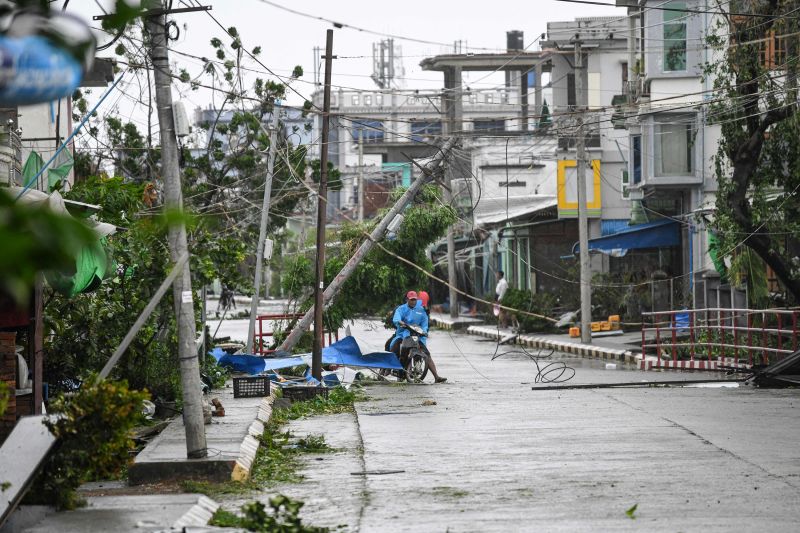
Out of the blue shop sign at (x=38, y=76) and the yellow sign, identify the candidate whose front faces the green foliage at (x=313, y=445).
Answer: the yellow sign

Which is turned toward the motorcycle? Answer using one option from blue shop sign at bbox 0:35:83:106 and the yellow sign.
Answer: the yellow sign

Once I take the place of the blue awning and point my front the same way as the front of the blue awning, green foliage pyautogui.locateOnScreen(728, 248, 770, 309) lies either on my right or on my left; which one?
on my left

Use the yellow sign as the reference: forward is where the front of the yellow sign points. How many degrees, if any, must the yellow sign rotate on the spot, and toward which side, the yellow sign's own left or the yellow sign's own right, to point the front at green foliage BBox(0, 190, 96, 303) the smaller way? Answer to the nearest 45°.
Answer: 0° — it already faces it

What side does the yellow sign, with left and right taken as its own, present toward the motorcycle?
front

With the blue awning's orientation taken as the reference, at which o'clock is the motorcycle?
The motorcycle is roughly at 11 o'clock from the blue awning.

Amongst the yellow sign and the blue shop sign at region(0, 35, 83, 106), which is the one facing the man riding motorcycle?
the yellow sign

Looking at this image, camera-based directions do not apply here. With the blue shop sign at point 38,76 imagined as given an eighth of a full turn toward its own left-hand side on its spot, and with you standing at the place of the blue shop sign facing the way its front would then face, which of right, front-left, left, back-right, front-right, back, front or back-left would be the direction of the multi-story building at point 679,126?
left

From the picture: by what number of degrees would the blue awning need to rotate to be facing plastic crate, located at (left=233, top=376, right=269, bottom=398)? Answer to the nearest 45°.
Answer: approximately 45° to its left

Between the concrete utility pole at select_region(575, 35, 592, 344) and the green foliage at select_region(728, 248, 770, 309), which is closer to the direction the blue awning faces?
the concrete utility pole

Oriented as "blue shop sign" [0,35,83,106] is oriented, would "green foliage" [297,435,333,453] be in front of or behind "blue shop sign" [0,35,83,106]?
behind

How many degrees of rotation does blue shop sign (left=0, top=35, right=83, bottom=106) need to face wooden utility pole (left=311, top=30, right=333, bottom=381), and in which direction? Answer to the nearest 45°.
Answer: approximately 180°

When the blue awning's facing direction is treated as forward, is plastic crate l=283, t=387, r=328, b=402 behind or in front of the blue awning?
in front

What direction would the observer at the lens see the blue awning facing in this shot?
facing the viewer and to the left of the viewer

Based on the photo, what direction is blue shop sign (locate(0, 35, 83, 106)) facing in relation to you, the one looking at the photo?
facing the viewer
